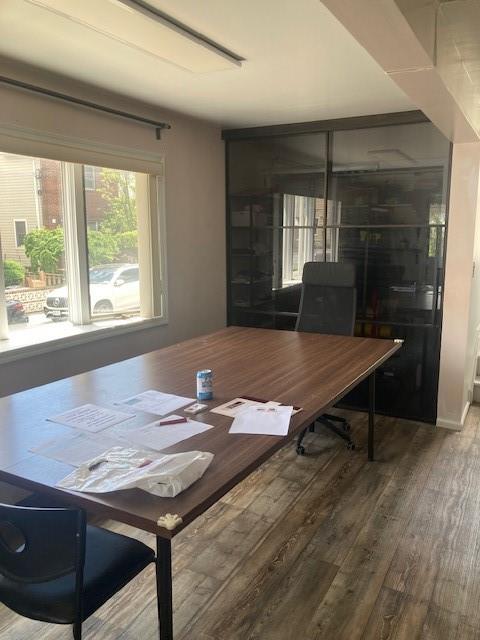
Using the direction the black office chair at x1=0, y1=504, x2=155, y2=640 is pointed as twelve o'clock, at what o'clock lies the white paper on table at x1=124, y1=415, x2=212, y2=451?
The white paper on table is roughly at 12 o'clock from the black office chair.

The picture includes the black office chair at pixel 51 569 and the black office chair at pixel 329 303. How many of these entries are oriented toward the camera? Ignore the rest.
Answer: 1

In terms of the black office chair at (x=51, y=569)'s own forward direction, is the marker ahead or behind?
ahead

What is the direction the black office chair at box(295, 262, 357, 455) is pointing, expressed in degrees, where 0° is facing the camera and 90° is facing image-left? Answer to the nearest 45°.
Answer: approximately 0°

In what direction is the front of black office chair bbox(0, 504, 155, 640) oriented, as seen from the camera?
facing away from the viewer and to the right of the viewer

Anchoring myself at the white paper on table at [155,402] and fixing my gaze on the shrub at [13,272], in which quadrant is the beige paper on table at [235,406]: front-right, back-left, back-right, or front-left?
back-right

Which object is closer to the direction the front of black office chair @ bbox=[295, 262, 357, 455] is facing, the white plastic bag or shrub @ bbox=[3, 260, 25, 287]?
the white plastic bag

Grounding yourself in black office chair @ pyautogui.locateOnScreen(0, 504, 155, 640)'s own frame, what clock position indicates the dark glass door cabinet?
The dark glass door cabinet is roughly at 12 o'clock from the black office chair.

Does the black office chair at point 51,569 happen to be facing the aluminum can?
yes

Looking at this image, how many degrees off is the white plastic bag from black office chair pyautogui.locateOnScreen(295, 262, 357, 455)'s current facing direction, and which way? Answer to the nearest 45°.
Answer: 0° — it already faces it

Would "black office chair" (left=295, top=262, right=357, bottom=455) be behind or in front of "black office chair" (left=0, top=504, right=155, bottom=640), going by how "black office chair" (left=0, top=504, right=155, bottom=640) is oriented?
in front

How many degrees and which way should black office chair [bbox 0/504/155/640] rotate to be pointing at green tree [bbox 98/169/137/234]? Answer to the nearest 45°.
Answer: approximately 45° to its left

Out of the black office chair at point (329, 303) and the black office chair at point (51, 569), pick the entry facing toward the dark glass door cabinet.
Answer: the black office chair at point (51, 569)

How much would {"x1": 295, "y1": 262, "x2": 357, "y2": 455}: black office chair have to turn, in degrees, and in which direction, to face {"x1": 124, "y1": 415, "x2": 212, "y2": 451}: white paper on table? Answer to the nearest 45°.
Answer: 0° — it already faces it
